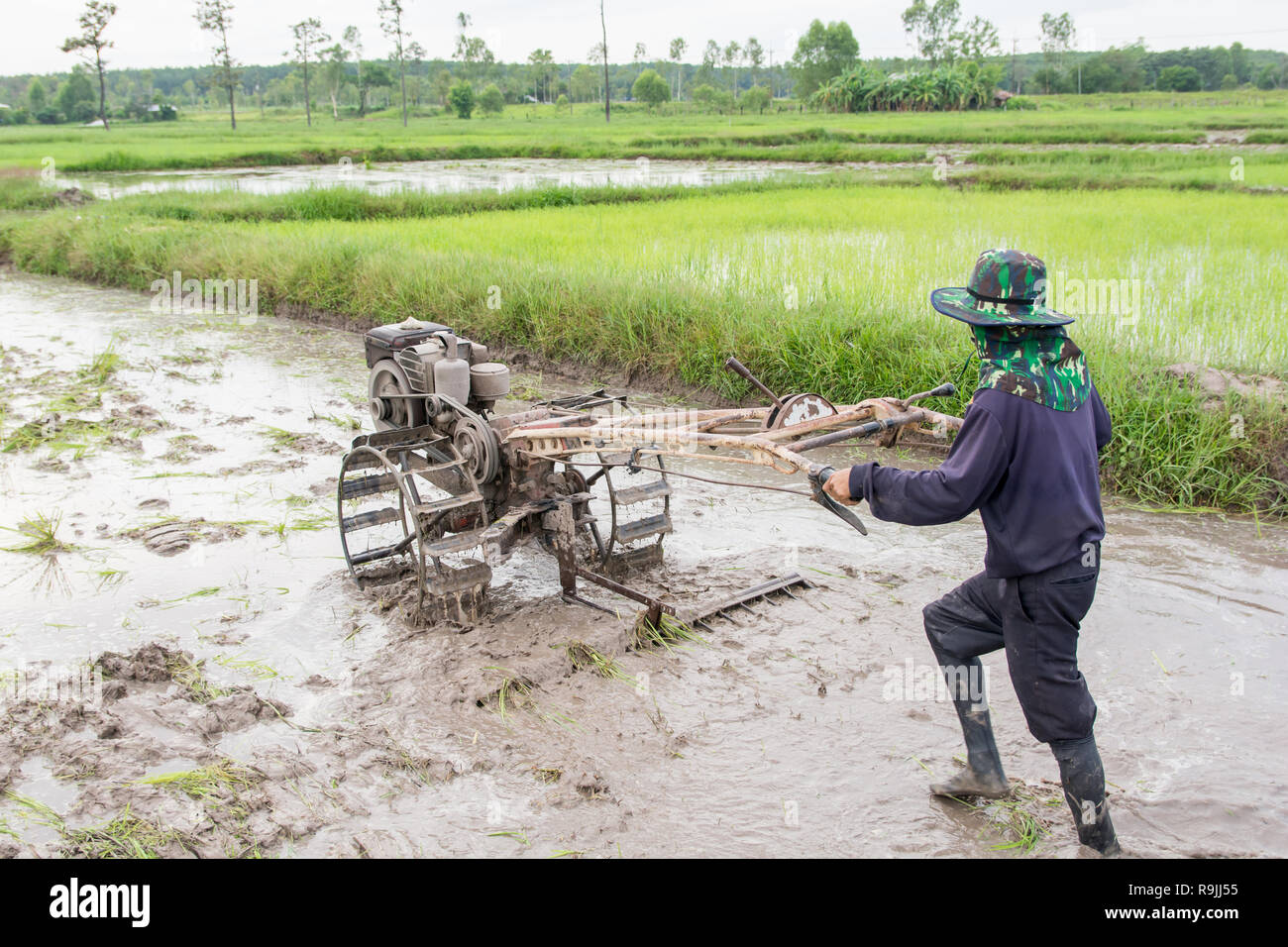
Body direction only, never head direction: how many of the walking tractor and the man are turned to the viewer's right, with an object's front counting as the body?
0

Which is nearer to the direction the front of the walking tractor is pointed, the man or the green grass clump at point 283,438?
the green grass clump

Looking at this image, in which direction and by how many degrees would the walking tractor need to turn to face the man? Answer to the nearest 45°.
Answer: approximately 180°

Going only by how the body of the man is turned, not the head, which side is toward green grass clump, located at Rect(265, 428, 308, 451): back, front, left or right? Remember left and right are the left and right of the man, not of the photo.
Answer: front

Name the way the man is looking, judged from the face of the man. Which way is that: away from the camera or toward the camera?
away from the camera

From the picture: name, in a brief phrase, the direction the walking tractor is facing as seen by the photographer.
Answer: facing away from the viewer and to the left of the viewer

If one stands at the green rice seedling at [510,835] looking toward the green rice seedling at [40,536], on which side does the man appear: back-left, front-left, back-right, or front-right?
back-right

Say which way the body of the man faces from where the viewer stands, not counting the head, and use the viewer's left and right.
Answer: facing away from the viewer and to the left of the viewer

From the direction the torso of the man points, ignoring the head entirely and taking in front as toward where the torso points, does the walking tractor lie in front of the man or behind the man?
in front
